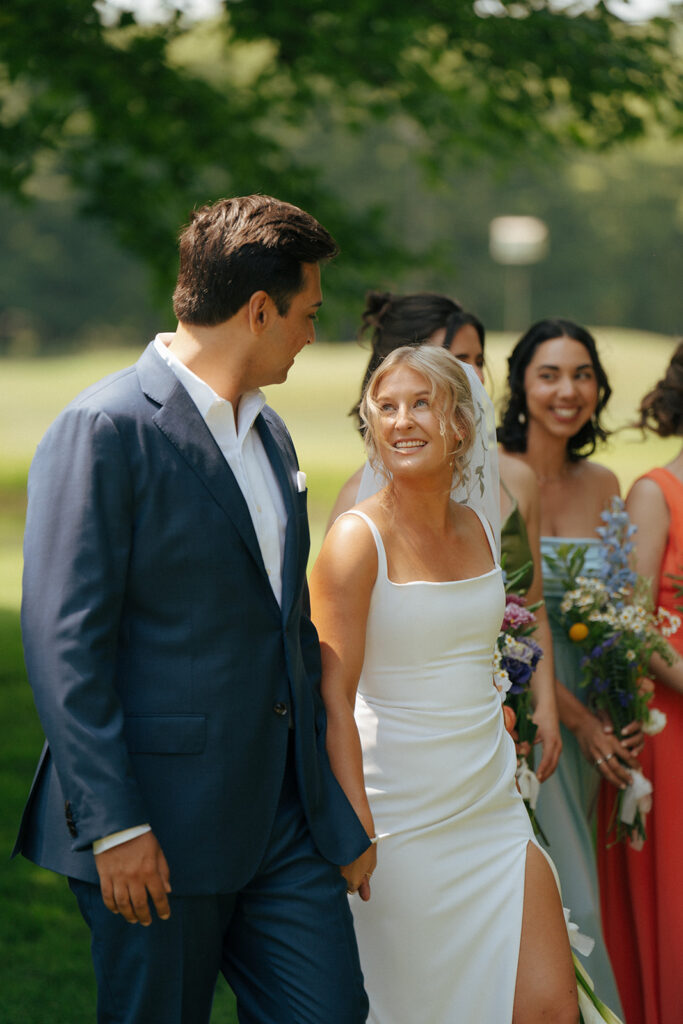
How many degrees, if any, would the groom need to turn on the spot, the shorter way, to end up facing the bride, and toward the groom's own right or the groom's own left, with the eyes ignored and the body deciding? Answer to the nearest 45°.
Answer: approximately 90° to the groom's own left

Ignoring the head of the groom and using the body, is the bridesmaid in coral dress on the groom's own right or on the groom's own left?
on the groom's own left

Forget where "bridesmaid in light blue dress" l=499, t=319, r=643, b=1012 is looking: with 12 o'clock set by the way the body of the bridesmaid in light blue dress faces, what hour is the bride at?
The bride is roughly at 2 o'clock from the bridesmaid in light blue dress.

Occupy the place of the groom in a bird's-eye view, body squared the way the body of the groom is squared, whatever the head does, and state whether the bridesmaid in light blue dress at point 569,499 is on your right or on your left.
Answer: on your left

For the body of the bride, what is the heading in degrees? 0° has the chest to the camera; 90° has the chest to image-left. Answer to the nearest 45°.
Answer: approximately 315°

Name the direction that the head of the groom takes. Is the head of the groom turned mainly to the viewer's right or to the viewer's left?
to the viewer's right

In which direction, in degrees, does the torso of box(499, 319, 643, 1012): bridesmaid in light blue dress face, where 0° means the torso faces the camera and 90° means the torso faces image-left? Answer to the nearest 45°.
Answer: approximately 315°
